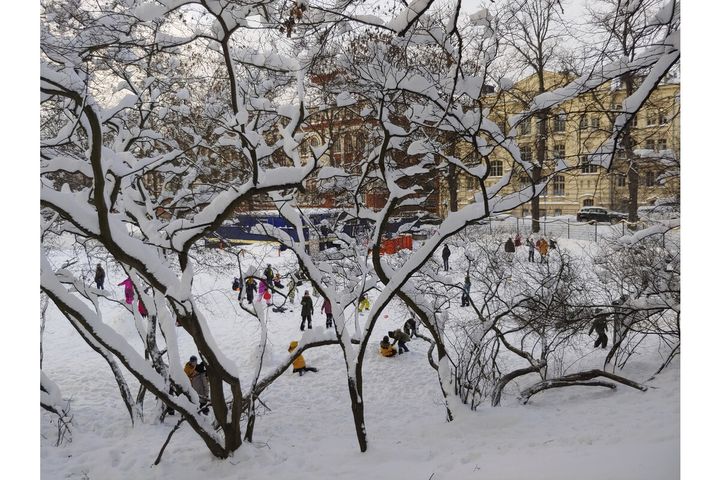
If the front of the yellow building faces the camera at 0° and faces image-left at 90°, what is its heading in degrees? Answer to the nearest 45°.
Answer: approximately 0°

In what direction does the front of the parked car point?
to the viewer's right

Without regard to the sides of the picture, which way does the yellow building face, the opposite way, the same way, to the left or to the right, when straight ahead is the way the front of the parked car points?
to the right
